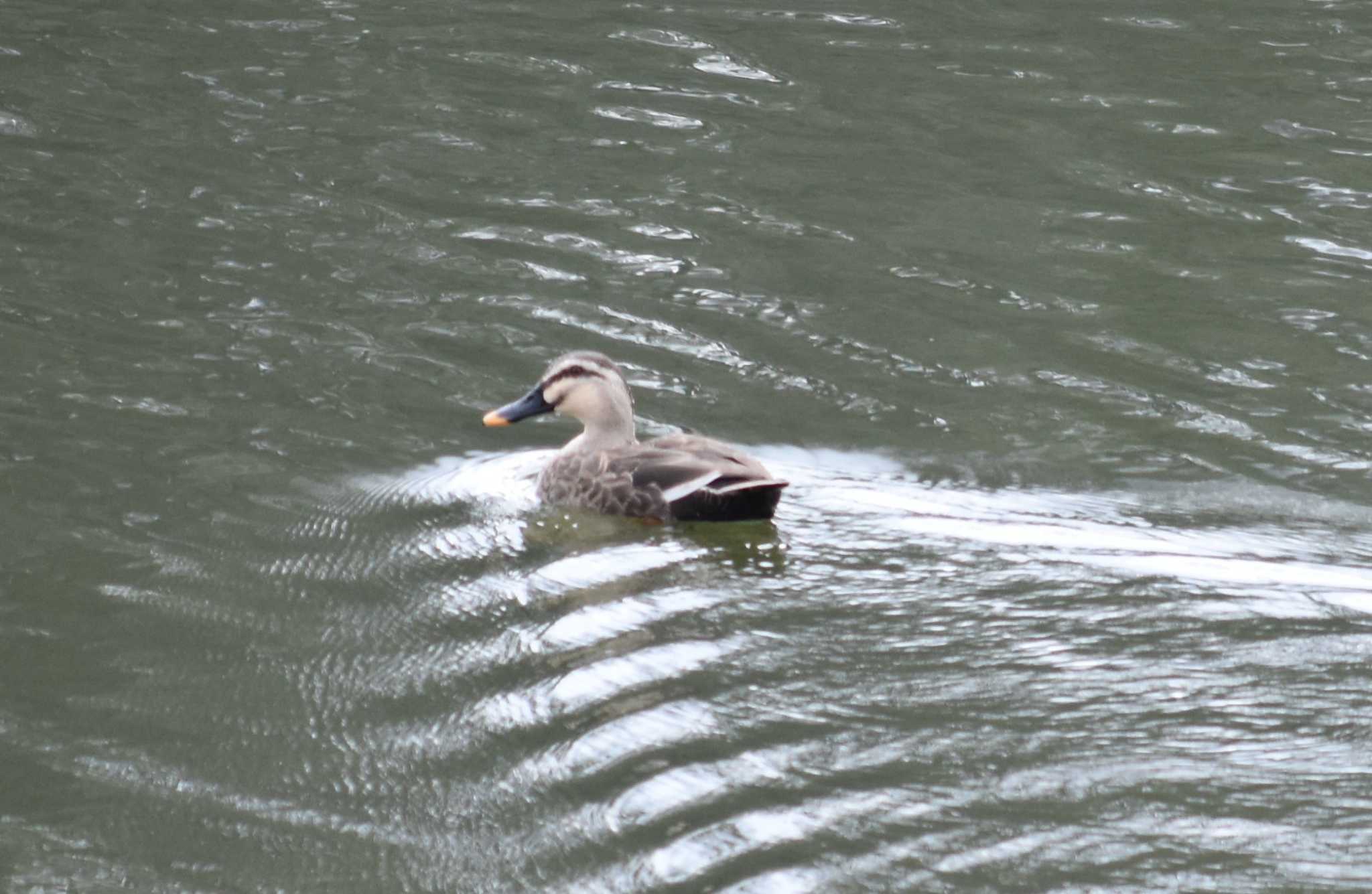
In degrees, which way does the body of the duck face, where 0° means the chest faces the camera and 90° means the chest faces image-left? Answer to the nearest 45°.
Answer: approximately 90°
